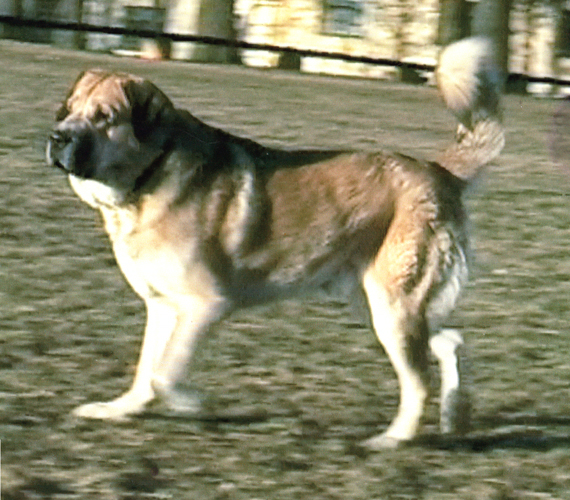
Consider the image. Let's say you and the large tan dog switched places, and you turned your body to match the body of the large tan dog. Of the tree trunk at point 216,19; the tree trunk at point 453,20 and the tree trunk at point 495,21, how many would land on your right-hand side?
3

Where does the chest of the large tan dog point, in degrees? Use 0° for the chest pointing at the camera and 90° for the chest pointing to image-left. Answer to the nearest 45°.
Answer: approximately 90°

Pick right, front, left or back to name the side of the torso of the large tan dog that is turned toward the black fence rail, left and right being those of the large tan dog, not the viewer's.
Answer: right

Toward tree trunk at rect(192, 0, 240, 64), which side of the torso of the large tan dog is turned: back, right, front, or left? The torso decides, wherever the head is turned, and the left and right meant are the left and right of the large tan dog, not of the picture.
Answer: right

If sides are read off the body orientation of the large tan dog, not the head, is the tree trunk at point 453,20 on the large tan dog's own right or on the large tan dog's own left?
on the large tan dog's own right

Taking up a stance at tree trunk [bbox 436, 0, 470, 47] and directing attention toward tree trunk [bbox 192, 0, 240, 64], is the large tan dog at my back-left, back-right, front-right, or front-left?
front-left

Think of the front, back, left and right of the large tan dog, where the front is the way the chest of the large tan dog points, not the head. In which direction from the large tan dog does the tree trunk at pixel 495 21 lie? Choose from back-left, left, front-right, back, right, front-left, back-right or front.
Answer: right
